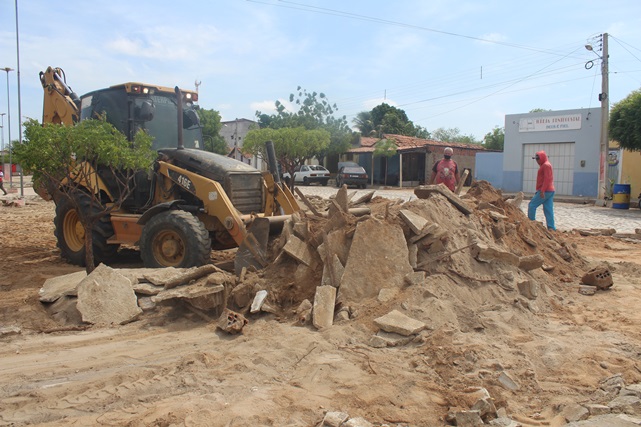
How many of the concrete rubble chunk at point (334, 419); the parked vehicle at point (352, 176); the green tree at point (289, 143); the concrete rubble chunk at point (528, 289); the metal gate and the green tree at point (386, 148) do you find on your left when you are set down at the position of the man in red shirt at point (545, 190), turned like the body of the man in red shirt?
2

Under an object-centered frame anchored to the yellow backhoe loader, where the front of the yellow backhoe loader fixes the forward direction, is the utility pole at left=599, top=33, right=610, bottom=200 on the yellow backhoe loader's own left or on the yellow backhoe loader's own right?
on the yellow backhoe loader's own left

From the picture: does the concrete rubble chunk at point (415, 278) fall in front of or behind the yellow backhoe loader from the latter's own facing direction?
in front

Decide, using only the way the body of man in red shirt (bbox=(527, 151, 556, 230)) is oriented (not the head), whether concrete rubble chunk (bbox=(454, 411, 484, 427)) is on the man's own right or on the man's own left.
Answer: on the man's own left

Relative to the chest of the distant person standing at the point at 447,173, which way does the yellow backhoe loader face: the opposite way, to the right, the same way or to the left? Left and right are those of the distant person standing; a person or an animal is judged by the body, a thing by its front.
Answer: to the left

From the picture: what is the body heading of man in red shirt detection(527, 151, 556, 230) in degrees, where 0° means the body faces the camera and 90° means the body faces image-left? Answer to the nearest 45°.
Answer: approximately 90°

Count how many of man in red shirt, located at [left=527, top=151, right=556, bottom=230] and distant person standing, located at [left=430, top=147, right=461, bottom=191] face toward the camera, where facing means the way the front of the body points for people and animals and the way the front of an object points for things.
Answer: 1

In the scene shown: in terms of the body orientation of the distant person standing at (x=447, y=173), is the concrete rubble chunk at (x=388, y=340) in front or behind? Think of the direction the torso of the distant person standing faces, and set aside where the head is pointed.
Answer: in front

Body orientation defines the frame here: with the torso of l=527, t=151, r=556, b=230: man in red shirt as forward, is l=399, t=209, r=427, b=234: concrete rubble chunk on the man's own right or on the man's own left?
on the man's own left

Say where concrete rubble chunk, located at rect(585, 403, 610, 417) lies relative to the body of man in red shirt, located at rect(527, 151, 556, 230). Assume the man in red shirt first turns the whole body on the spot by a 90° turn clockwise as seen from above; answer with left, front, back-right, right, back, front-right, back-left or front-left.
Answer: back

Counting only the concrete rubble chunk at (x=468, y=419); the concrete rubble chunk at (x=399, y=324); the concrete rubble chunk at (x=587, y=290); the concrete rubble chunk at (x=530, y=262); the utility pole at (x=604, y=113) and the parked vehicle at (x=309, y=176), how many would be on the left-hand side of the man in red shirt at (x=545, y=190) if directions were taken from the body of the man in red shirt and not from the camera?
4

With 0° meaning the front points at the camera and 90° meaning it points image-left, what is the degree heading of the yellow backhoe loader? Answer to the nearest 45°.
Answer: approximately 315°

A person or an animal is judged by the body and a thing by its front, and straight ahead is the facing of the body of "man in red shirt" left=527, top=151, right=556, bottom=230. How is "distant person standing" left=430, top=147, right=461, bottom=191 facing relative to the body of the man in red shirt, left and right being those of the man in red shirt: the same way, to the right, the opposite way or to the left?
to the left

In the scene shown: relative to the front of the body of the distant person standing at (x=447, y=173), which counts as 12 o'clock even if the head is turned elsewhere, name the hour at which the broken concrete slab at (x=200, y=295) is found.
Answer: The broken concrete slab is roughly at 1 o'clock from the distant person standing.

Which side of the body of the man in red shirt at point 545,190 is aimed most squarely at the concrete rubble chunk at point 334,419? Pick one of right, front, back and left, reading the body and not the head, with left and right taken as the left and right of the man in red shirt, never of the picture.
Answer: left
